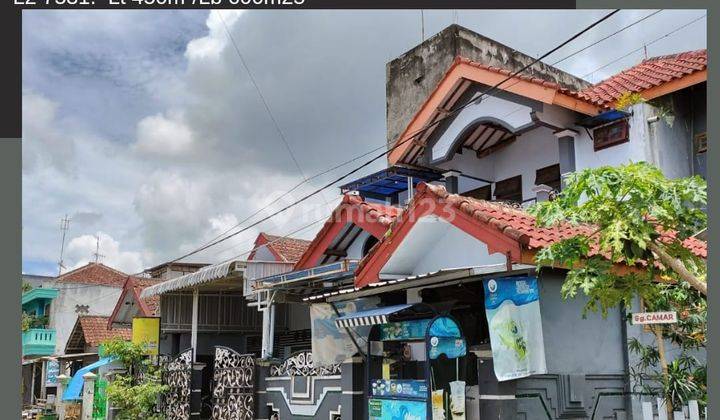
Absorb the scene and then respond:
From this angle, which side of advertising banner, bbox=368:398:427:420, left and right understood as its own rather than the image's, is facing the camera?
front

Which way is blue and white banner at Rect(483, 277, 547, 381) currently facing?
toward the camera

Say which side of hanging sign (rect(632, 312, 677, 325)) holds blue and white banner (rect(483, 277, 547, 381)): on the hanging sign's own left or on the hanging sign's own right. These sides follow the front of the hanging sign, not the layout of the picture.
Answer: on the hanging sign's own right

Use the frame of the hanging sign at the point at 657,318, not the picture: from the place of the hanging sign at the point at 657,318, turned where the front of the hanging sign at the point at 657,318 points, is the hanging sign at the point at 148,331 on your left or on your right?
on your right

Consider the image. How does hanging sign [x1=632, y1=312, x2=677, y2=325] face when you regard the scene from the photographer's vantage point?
facing the viewer

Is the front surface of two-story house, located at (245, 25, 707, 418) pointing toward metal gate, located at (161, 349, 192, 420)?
no

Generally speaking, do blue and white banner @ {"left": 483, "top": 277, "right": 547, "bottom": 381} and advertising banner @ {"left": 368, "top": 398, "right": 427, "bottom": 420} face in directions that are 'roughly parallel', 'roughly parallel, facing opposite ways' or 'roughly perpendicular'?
roughly parallel

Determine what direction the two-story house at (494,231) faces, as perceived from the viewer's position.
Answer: facing the viewer and to the left of the viewer

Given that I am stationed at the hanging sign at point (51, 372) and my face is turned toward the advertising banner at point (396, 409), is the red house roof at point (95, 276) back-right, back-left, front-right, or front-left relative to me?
back-left

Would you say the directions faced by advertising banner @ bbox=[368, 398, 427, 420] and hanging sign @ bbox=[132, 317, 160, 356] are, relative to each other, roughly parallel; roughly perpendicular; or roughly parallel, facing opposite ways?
roughly parallel

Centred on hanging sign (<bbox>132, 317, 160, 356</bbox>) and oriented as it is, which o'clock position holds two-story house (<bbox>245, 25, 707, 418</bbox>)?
The two-story house is roughly at 11 o'clock from the hanging sign.

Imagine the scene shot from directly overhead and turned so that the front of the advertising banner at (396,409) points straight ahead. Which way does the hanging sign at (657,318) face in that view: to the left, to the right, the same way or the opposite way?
the same way
